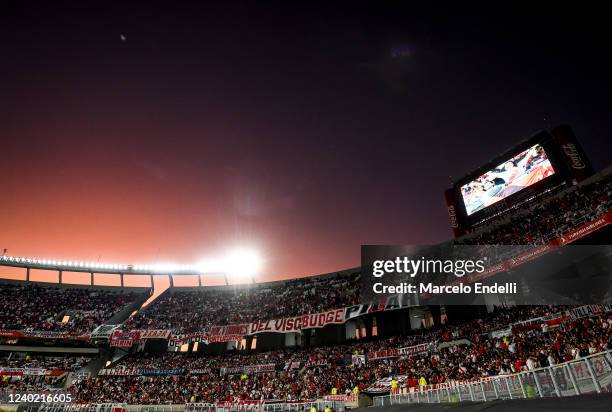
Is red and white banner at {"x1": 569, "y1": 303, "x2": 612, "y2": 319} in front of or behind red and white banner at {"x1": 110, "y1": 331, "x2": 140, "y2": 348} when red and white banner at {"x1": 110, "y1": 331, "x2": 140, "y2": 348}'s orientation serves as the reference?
in front

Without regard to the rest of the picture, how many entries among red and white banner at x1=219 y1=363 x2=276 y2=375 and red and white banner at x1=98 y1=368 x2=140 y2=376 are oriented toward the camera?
2

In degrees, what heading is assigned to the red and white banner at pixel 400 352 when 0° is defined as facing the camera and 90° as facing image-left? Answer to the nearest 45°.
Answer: approximately 45°

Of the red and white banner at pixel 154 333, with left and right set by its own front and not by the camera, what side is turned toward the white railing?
front

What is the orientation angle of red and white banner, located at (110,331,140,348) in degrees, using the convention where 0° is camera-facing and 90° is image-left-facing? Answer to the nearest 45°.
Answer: approximately 0°

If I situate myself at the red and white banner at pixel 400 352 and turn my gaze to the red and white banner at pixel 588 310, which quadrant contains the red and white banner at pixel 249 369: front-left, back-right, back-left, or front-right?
back-right

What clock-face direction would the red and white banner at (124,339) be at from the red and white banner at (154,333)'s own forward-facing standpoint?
the red and white banner at (124,339) is roughly at 4 o'clock from the red and white banner at (154,333).

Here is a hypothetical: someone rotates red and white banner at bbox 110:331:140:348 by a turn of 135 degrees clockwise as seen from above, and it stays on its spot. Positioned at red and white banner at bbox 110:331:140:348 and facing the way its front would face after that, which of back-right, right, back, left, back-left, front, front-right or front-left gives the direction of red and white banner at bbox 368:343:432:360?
back
